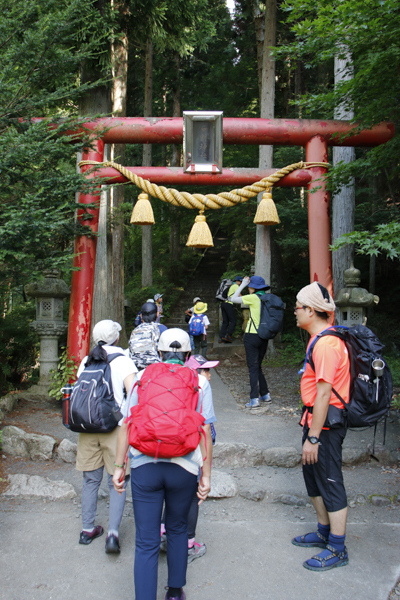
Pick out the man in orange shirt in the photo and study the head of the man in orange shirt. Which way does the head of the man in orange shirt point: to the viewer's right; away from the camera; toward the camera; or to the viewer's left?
to the viewer's left

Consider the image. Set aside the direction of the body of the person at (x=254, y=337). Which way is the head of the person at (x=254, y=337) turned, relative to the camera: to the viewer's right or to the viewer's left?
to the viewer's left

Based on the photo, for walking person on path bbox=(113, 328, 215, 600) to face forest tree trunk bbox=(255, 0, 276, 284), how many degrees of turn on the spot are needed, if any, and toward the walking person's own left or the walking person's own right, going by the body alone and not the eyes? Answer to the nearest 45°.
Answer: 0° — they already face it

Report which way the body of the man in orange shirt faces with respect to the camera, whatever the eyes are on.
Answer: to the viewer's left

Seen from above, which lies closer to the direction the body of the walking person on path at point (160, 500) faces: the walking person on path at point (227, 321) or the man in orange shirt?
the walking person on path

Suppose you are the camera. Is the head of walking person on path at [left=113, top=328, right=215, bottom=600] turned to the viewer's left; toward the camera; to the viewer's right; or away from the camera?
away from the camera

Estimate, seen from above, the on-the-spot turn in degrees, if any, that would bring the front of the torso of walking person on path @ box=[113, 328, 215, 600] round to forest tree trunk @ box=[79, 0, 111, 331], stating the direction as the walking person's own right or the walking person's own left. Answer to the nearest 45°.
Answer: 0° — they already face it
